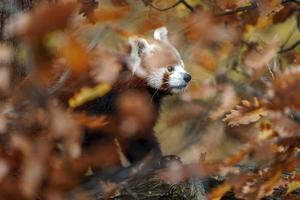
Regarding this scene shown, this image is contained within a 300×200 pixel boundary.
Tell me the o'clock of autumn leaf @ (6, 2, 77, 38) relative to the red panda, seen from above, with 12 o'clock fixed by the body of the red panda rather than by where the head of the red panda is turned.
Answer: The autumn leaf is roughly at 3 o'clock from the red panda.

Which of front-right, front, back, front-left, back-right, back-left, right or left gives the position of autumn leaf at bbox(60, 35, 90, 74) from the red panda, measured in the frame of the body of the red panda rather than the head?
right

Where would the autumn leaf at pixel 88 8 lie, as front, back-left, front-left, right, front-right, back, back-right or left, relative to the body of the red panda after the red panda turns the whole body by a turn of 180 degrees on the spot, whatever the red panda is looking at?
left
